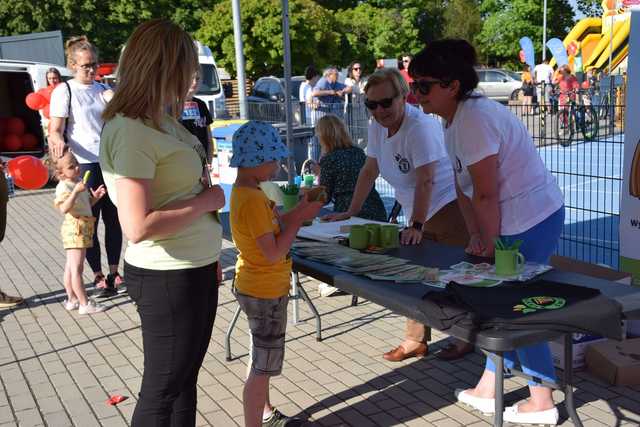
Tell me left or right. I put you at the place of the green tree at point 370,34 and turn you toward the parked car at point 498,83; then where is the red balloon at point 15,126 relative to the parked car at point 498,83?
right

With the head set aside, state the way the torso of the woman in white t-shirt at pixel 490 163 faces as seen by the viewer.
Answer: to the viewer's left

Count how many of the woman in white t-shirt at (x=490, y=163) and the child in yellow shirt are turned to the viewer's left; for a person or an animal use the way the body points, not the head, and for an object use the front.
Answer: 1

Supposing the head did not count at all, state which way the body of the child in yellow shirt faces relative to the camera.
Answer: to the viewer's right

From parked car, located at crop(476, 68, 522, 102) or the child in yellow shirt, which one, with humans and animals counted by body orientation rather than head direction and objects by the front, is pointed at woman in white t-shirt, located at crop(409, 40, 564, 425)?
the child in yellow shirt

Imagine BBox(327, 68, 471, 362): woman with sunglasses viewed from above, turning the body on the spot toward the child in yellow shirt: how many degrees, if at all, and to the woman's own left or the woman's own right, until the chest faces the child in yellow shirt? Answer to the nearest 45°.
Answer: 0° — they already face them

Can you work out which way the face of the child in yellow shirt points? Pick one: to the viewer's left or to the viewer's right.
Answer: to the viewer's right
